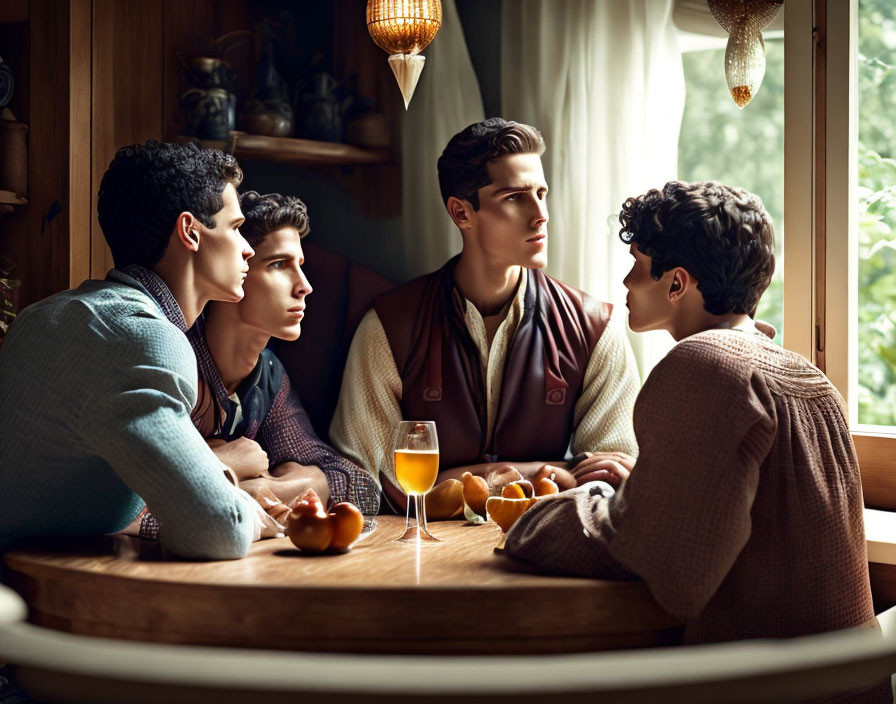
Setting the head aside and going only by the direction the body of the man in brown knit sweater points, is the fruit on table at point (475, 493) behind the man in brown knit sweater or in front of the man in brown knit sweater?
in front

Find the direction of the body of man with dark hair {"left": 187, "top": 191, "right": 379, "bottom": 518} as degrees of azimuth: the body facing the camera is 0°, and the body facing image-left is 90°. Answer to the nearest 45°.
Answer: approximately 315°

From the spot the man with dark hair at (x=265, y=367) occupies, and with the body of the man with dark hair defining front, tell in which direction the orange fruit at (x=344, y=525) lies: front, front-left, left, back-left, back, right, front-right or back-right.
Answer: front-right

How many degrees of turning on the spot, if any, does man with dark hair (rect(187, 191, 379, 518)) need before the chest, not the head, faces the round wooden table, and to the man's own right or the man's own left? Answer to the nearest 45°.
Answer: approximately 45° to the man's own right

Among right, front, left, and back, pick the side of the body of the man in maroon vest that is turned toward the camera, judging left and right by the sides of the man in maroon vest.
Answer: front

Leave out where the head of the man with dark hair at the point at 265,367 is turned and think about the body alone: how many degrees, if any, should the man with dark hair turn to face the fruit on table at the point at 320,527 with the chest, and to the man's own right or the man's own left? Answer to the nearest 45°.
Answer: approximately 45° to the man's own right

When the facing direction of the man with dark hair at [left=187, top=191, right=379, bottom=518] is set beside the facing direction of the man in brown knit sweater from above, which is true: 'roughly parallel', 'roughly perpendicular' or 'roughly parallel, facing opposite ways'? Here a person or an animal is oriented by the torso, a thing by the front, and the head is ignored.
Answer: roughly parallel, facing opposite ways

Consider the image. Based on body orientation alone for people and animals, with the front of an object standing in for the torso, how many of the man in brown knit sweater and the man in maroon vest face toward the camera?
1

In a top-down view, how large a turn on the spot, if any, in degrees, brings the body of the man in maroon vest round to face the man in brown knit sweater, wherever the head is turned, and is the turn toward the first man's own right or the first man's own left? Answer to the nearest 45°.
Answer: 0° — they already face them

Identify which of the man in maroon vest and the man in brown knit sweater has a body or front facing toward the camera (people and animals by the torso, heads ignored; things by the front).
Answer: the man in maroon vest

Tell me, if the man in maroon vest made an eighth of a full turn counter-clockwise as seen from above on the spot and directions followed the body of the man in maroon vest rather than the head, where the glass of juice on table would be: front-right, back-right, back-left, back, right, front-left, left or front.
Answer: front-right

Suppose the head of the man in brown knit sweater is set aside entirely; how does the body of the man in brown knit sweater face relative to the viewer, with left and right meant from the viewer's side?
facing away from the viewer and to the left of the viewer
